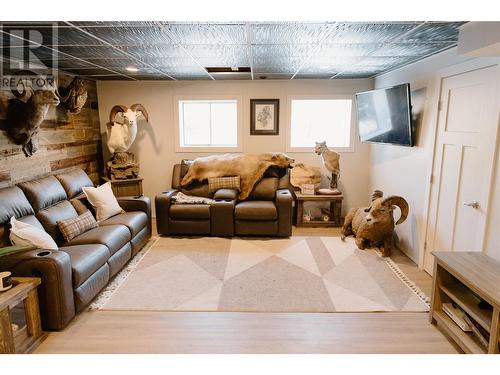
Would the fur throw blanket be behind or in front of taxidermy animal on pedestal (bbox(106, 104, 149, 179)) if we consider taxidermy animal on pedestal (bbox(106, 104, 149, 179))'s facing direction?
in front

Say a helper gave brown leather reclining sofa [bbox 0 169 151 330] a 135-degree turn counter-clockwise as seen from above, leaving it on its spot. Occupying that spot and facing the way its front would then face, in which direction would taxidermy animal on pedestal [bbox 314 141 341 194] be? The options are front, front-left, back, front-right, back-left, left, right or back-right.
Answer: right

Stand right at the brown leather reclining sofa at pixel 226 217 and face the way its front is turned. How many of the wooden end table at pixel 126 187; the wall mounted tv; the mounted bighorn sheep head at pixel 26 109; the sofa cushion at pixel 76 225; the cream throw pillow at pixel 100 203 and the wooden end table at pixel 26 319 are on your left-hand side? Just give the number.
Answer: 1

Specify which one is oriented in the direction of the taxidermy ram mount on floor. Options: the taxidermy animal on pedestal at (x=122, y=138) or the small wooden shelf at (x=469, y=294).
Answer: the taxidermy animal on pedestal

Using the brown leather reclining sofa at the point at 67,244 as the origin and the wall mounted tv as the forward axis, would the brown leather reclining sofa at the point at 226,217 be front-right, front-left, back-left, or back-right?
front-left

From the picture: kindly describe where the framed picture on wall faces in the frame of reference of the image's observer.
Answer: facing the viewer

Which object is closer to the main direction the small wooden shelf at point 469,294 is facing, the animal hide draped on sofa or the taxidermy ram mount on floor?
the animal hide draped on sofa

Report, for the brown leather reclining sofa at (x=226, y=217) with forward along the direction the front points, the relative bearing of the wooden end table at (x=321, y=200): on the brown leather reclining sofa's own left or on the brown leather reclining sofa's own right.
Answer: on the brown leather reclining sofa's own left

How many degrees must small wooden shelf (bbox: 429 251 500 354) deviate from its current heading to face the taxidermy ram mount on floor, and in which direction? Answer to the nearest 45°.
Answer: approximately 90° to its right

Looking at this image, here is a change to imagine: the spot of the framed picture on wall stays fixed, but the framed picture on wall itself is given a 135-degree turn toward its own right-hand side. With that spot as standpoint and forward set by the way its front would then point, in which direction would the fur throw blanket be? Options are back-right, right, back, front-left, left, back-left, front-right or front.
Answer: left

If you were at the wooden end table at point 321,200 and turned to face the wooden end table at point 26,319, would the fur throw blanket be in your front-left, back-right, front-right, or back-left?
front-right

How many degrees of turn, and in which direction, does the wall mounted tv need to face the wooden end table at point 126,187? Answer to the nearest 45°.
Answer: approximately 45° to its right

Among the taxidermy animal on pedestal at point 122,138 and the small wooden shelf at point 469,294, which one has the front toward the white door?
the taxidermy animal on pedestal

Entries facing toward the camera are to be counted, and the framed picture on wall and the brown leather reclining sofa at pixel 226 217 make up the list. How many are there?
2

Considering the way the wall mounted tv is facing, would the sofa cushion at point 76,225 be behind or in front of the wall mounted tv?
in front

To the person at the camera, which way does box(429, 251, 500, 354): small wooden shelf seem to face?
facing the viewer and to the left of the viewer

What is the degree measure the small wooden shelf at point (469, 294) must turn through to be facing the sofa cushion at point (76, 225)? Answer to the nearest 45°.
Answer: approximately 45° to its right

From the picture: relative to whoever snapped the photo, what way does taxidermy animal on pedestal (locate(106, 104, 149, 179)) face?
facing the viewer and to the right of the viewer
